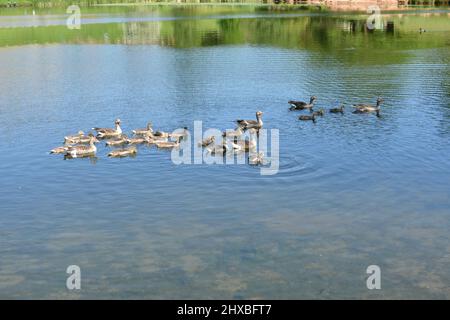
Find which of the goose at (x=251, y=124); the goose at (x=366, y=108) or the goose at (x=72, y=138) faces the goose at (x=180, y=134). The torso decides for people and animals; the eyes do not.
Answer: the goose at (x=72, y=138)

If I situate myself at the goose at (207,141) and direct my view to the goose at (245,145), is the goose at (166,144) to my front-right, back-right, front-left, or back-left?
back-right

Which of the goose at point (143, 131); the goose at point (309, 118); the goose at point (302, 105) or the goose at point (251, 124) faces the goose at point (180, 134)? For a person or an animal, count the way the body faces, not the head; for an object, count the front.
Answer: the goose at point (143, 131)

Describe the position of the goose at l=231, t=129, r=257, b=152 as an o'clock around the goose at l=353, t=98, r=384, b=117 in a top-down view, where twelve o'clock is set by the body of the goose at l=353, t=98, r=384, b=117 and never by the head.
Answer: the goose at l=231, t=129, r=257, b=152 is roughly at 4 o'clock from the goose at l=353, t=98, r=384, b=117.

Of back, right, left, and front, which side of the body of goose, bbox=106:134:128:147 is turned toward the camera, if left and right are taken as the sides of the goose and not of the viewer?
right

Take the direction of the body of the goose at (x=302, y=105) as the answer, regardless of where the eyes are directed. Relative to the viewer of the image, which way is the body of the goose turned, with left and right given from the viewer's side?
facing to the right of the viewer

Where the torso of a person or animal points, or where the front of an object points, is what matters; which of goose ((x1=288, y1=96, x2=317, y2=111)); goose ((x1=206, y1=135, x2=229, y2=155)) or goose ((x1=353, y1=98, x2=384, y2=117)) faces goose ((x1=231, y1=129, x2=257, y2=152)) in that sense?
goose ((x1=206, y1=135, x2=229, y2=155))

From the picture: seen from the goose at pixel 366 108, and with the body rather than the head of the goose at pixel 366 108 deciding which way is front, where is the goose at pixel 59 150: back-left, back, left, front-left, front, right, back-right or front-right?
back-right

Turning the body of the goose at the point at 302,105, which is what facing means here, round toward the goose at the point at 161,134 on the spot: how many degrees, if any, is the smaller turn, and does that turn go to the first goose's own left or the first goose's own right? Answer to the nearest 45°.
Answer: approximately 135° to the first goose's own right
